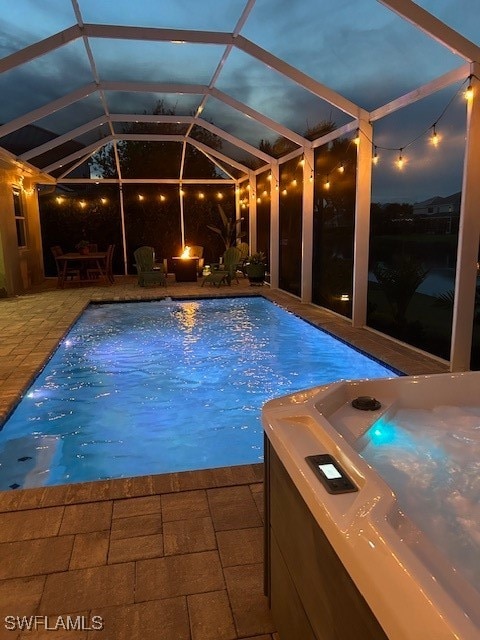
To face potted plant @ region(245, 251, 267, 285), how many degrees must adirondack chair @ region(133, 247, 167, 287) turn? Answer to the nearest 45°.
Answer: approximately 45° to its left

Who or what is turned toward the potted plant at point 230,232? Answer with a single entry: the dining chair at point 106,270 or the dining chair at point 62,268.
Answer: the dining chair at point 62,268

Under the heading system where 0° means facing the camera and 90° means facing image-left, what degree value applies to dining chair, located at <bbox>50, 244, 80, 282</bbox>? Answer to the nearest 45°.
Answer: approximately 270°

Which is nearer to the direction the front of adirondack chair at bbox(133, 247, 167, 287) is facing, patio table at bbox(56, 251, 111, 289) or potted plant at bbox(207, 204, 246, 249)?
the potted plant

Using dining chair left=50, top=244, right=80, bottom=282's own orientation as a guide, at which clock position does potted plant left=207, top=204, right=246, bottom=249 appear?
The potted plant is roughly at 12 o'clock from the dining chair.

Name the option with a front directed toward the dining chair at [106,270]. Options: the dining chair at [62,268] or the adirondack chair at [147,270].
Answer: the dining chair at [62,268]

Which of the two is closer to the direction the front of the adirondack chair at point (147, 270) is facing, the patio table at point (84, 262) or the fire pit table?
the fire pit table

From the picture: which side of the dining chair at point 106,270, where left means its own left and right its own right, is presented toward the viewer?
left

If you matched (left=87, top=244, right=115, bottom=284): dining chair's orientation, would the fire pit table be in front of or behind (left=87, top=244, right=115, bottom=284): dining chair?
behind

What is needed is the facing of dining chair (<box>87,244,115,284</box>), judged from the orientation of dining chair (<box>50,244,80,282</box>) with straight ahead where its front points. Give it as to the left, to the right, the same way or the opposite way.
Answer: the opposite way
